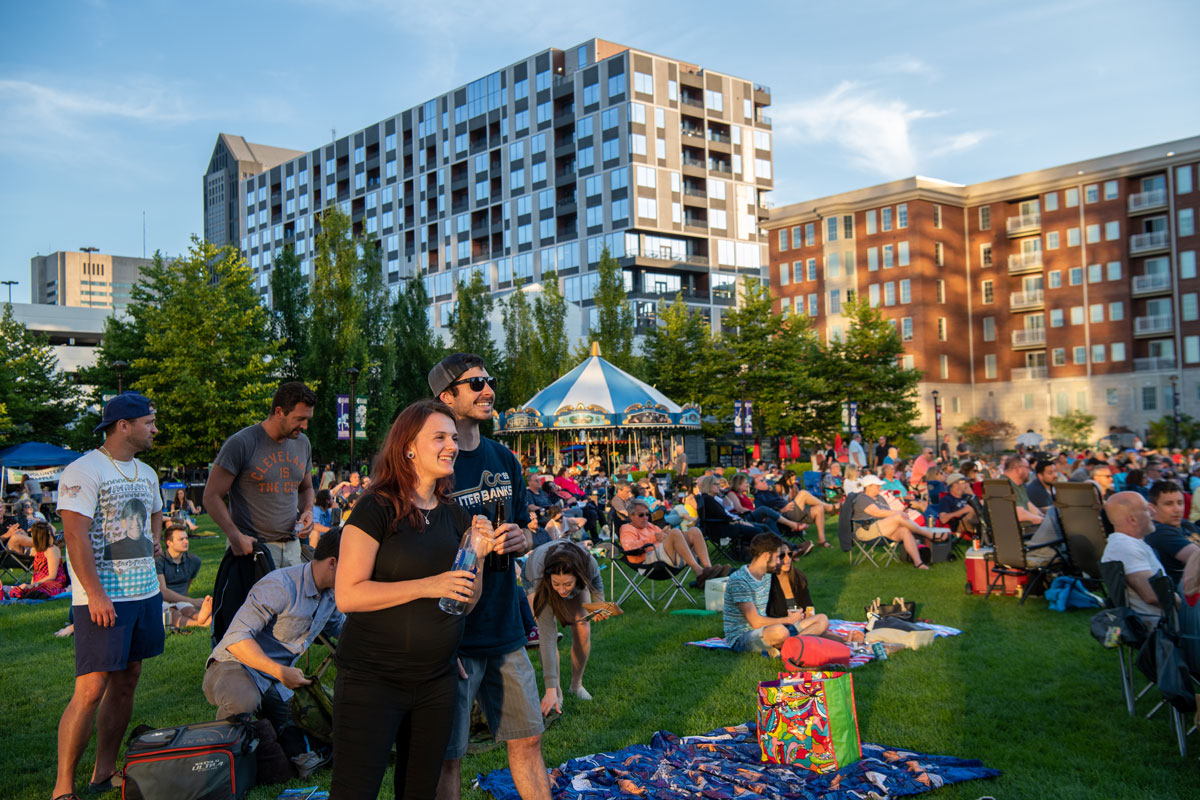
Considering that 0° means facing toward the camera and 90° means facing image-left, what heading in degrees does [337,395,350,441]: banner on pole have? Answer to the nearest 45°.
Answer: approximately 0°

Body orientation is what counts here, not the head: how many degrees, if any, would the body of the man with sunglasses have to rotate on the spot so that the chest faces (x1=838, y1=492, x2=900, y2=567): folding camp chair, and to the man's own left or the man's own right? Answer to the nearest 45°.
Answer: approximately 90° to the man's own left

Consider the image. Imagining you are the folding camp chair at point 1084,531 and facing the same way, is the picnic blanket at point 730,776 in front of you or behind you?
behind

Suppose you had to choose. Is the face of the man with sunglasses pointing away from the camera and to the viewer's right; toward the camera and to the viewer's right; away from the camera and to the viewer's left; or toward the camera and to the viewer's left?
toward the camera and to the viewer's right

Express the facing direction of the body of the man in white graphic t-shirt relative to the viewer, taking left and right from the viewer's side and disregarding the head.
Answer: facing the viewer and to the right of the viewer

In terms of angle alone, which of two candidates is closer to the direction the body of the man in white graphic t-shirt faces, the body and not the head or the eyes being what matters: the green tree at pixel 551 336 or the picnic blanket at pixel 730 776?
the picnic blanket

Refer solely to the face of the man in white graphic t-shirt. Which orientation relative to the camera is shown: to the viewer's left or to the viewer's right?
to the viewer's right

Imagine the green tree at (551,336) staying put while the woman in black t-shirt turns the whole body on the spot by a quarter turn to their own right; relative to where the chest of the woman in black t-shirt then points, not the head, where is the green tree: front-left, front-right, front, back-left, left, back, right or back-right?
back-right
